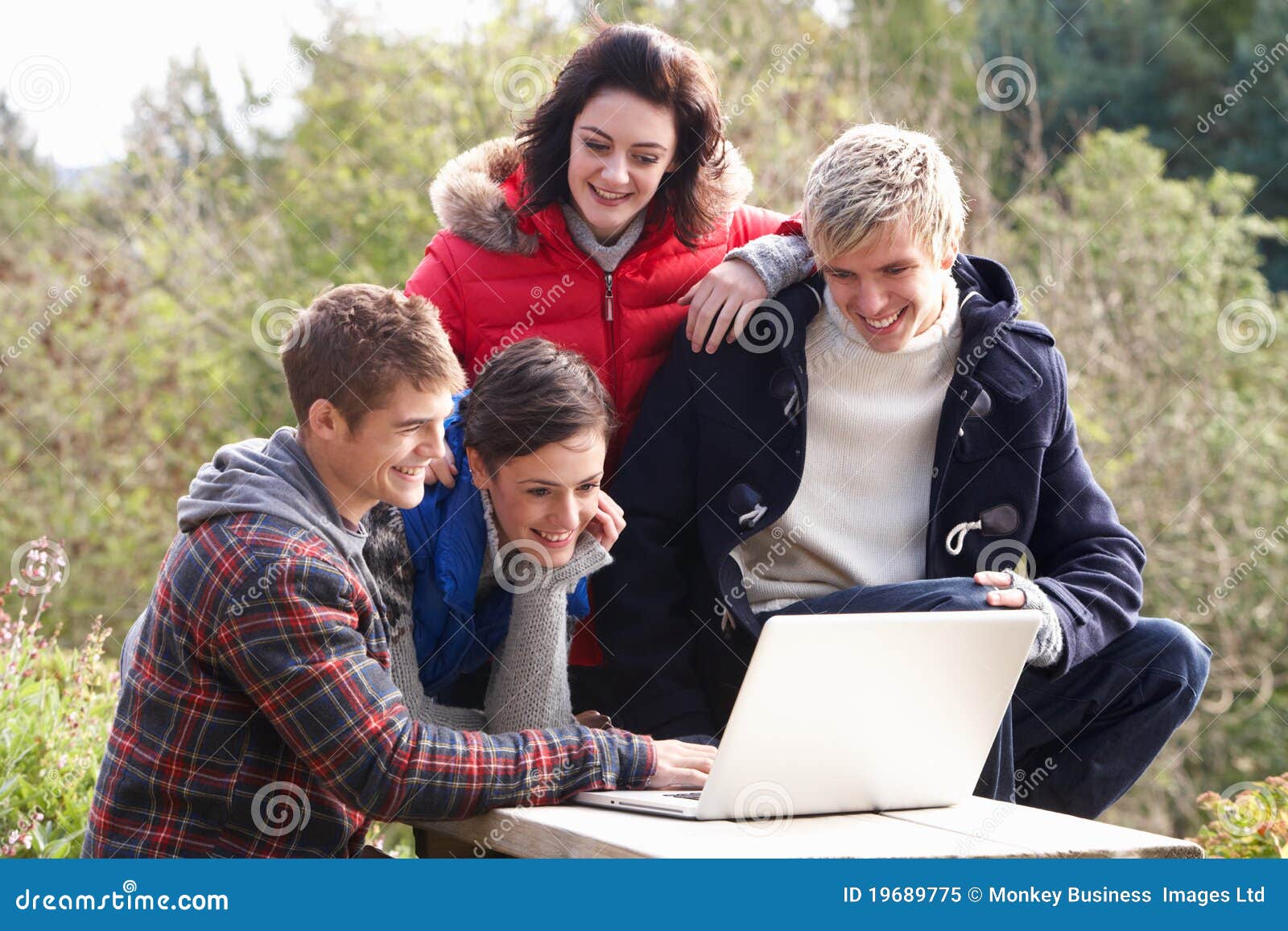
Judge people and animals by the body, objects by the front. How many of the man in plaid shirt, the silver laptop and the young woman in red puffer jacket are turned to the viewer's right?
1

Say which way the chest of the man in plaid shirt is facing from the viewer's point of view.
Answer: to the viewer's right

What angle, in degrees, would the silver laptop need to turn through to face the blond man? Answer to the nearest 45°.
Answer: approximately 45° to its right

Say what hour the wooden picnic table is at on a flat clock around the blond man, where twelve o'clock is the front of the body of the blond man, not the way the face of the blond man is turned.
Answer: The wooden picnic table is roughly at 12 o'clock from the blond man.

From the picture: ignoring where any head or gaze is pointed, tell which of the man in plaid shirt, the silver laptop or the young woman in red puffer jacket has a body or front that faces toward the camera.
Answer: the young woman in red puffer jacket

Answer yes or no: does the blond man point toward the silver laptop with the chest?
yes

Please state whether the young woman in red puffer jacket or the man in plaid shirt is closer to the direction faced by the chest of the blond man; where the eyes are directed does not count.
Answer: the man in plaid shirt

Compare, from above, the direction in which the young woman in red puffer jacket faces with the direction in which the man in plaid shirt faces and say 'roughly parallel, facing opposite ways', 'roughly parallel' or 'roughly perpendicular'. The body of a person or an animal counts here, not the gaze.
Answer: roughly perpendicular

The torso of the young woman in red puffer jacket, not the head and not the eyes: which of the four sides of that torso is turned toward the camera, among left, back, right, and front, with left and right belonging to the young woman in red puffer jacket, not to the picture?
front

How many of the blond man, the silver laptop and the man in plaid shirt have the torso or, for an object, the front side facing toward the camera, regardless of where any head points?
1

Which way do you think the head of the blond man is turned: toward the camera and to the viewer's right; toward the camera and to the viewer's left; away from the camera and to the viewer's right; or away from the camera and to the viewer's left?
toward the camera and to the viewer's left

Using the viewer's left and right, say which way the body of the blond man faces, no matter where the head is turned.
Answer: facing the viewer
